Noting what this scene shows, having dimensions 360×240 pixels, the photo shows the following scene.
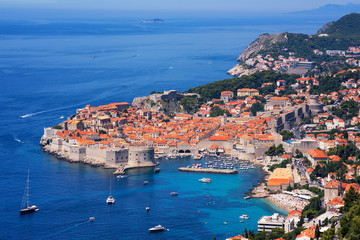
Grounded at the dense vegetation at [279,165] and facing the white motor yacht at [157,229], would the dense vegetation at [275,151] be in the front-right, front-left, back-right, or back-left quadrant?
back-right

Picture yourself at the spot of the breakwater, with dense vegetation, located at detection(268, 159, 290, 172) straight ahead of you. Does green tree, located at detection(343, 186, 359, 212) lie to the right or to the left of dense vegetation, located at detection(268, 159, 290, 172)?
right

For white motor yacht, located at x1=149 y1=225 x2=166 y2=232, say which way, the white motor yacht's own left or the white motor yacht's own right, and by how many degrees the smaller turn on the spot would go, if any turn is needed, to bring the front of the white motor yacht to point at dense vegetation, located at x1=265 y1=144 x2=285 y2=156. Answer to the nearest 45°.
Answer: approximately 135° to the white motor yacht's own right

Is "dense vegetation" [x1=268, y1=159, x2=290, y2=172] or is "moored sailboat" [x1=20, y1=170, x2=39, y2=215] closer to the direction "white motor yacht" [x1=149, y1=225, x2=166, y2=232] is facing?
the moored sailboat

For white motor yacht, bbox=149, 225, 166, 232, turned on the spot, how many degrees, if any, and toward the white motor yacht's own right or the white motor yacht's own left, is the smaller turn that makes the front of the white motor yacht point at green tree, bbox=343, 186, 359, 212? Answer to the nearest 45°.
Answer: approximately 180°

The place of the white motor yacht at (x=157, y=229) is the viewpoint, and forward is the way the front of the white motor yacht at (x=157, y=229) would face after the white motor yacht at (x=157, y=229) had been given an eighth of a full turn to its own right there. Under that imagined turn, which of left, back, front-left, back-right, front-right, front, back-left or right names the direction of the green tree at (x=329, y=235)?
back

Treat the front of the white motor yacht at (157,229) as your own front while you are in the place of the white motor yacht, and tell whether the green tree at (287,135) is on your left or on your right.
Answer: on your right

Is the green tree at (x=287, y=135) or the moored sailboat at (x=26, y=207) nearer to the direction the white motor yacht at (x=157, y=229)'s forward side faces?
the moored sailboat

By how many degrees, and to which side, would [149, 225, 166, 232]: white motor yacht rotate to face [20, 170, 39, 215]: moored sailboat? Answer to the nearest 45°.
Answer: approximately 45° to its right

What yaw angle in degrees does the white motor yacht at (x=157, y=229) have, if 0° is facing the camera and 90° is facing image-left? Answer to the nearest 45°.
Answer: approximately 90°

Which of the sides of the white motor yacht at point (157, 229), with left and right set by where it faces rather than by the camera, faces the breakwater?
right

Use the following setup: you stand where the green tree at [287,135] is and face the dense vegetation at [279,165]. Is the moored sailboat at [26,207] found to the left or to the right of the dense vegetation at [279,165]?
right

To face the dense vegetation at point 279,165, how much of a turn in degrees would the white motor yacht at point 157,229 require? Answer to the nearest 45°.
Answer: approximately 135° to its right
